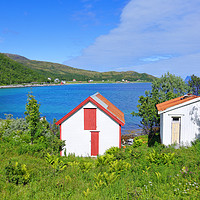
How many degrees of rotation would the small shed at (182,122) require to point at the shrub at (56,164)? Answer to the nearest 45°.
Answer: approximately 45° to its right

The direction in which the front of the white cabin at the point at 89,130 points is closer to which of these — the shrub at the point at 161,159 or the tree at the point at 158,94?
the shrub

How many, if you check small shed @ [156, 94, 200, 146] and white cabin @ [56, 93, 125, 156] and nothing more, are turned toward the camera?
2

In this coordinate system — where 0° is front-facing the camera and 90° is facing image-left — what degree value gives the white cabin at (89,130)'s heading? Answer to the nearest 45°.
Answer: approximately 0°

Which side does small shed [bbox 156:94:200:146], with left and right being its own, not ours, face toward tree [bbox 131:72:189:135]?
back

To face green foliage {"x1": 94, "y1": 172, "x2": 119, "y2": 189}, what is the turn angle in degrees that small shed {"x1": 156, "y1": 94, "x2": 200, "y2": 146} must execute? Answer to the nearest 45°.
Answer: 0° — it already faces it

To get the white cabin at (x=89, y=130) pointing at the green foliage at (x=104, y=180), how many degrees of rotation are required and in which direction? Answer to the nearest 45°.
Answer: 0° — it already faces it

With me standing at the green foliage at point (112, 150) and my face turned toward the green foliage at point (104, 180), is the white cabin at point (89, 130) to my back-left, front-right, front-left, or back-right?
back-right

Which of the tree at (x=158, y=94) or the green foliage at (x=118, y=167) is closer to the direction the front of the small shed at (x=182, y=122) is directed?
the green foliage

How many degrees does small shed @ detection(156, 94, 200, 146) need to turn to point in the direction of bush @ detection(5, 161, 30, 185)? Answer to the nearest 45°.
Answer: approximately 45° to its right
